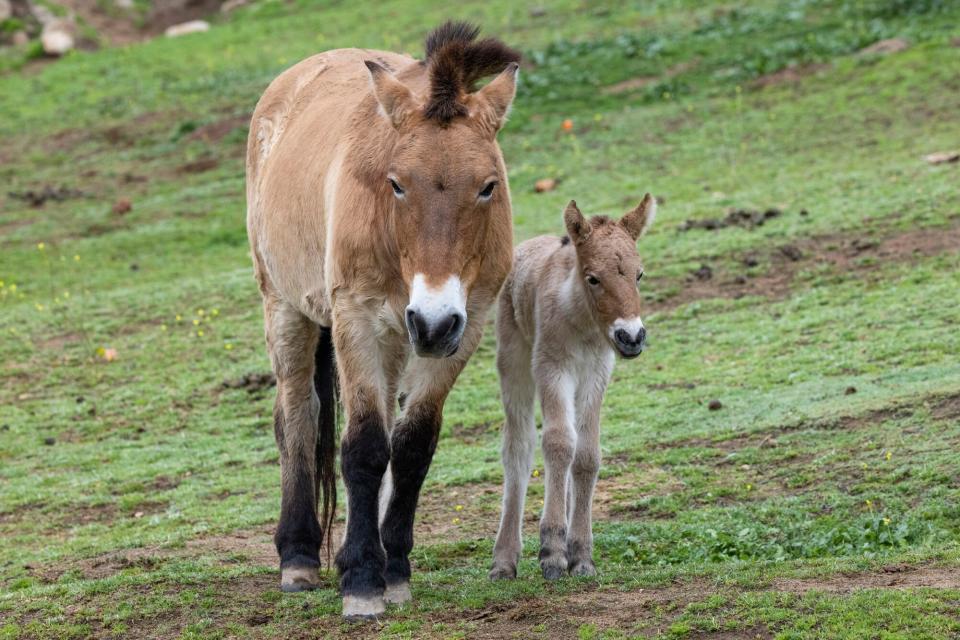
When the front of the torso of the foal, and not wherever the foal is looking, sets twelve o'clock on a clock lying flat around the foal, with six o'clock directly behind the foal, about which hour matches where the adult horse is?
The adult horse is roughly at 3 o'clock from the foal.

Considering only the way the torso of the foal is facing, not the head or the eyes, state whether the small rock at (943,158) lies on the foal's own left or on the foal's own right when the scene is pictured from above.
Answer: on the foal's own left

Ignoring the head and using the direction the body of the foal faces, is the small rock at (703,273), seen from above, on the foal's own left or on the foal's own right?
on the foal's own left

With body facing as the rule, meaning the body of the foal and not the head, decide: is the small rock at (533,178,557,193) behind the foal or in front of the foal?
behind

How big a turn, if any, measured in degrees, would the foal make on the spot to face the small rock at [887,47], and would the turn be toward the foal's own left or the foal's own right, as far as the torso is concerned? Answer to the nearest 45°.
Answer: approximately 135° to the foal's own left

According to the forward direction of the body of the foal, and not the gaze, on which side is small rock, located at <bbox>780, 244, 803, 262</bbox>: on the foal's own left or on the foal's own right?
on the foal's own left

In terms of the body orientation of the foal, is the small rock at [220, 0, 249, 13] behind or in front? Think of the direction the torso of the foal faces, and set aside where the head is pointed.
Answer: behind

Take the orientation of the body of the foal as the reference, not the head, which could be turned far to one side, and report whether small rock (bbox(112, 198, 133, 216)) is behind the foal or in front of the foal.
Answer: behind
